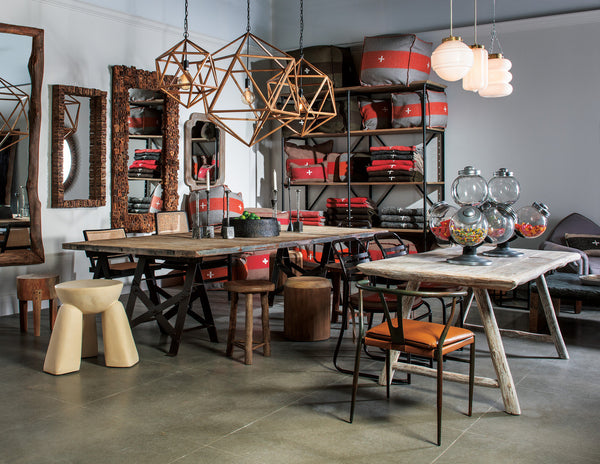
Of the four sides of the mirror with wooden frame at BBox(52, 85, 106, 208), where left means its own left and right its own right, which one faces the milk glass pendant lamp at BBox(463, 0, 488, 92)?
front

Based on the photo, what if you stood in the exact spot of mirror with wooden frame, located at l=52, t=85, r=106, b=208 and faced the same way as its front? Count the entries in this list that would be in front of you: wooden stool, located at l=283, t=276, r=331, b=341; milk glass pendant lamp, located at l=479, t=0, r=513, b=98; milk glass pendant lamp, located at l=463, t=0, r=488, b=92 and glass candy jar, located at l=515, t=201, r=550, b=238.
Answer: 4

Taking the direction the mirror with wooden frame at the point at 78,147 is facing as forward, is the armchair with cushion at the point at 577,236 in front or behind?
in front

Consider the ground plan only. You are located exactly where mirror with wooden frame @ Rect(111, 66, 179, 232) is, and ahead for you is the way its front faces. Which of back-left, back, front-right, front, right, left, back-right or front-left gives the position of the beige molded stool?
front-right

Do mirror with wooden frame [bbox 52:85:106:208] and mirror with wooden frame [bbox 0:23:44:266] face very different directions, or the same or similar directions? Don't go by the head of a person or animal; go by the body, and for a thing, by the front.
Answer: same or similar directions

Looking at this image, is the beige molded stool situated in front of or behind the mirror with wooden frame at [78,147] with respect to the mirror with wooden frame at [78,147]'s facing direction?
in front

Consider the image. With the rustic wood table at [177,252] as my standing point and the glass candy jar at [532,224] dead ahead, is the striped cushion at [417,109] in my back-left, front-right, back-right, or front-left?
front-left

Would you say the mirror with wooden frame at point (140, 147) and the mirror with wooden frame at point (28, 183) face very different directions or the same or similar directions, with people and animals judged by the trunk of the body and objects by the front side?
same or similar directions

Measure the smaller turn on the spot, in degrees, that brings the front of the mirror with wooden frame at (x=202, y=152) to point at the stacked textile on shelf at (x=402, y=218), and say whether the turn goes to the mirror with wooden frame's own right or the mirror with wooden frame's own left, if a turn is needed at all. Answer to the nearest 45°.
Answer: approximately 45° to the mirror with wooden frame's own left

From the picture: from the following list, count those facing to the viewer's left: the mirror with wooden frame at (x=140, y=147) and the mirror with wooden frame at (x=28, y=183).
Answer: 0

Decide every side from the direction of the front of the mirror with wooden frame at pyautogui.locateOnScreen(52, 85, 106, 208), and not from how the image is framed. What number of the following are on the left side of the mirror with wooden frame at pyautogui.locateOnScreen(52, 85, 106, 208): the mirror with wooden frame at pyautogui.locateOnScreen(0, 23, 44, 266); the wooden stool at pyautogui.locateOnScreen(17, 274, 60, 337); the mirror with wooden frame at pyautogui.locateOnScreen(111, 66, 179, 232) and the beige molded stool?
1

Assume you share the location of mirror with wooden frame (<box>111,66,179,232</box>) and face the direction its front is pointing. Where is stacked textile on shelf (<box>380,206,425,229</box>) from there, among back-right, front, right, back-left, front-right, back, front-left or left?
front-left

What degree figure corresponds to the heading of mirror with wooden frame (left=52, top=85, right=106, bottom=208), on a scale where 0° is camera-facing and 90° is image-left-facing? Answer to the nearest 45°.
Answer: approximately 315°

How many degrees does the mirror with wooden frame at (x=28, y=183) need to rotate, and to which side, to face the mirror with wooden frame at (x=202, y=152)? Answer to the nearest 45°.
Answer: approximately 90° to its left

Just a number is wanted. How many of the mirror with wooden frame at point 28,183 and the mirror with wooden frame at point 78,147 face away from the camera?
0

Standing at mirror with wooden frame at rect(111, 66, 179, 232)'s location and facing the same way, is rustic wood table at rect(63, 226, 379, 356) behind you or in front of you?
in front
